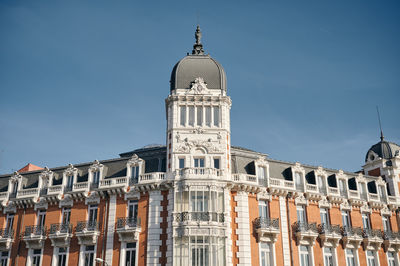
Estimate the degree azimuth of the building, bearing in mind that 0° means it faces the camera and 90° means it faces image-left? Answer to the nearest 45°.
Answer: approximately 0°
